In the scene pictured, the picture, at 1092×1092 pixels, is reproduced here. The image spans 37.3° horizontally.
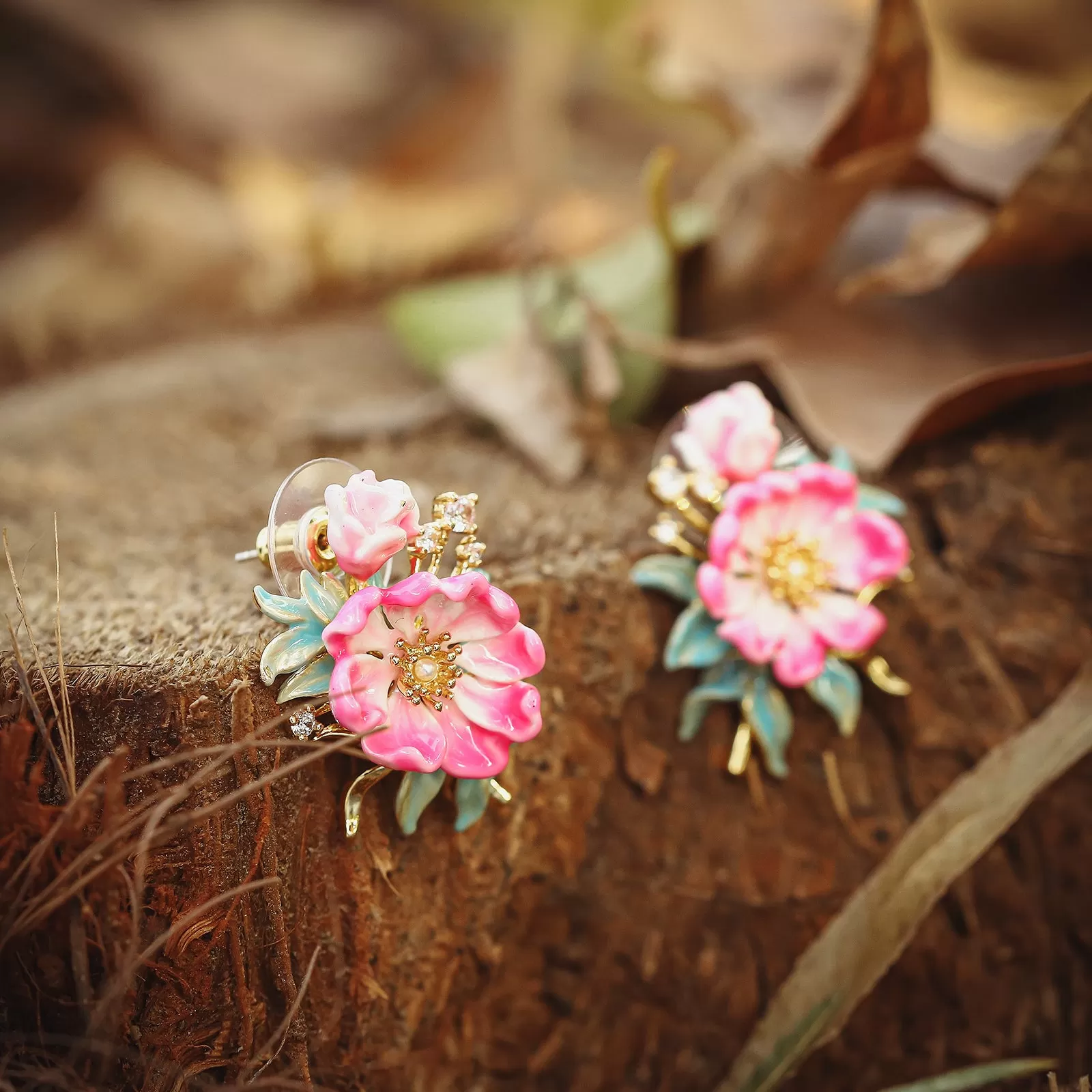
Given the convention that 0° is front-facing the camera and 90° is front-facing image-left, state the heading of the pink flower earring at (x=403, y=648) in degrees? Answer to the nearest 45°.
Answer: approximately 315°

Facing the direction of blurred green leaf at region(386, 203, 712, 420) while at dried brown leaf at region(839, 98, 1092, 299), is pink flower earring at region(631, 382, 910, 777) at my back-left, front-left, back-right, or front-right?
front-left

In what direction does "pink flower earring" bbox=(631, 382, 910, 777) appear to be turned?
toward the camera

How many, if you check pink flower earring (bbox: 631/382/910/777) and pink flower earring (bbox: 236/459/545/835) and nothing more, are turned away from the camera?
0
